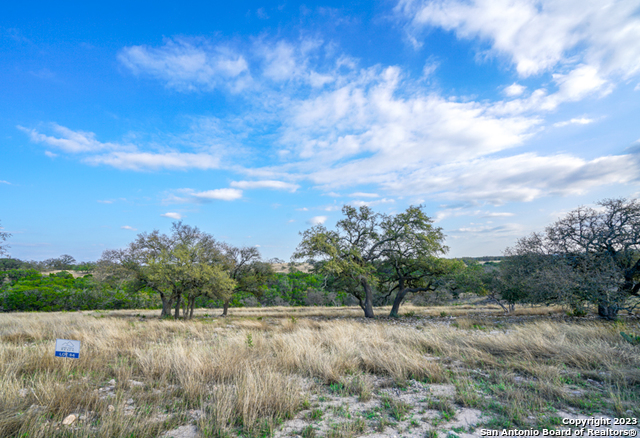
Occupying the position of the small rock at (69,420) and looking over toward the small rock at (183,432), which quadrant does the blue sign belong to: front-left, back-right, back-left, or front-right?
back-left

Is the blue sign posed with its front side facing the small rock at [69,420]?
yes

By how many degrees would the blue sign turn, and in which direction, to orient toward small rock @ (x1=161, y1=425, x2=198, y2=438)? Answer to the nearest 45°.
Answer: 0° — it already faces it

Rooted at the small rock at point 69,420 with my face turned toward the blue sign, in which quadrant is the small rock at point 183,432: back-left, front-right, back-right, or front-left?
back-right

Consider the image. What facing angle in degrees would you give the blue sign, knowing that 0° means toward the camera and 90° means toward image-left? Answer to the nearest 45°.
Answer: approximately 0°
